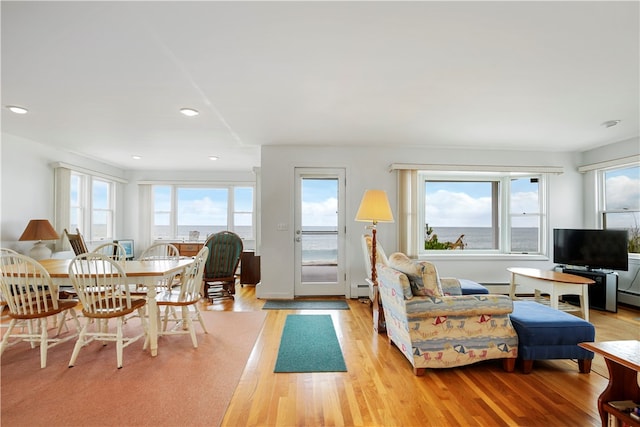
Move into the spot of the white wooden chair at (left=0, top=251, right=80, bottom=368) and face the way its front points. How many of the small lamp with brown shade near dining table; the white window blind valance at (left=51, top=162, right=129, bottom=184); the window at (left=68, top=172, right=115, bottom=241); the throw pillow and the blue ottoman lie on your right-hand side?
2

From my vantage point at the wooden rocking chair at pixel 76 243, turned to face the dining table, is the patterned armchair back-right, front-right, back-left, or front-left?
front-left

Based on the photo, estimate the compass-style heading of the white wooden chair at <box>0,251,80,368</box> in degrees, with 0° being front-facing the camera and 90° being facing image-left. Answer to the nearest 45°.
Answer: approximately 225°

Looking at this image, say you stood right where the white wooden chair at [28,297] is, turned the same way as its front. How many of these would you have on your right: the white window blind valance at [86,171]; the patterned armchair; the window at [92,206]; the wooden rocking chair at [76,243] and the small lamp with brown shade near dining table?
1

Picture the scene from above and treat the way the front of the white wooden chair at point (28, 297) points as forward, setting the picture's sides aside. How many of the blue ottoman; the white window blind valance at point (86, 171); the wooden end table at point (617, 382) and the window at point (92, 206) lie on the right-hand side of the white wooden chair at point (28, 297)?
2

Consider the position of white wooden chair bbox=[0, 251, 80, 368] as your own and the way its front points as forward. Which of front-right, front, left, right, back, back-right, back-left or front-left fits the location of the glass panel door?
front-right

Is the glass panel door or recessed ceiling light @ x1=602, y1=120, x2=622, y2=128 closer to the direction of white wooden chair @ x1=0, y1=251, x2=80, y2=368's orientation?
the glass panel door

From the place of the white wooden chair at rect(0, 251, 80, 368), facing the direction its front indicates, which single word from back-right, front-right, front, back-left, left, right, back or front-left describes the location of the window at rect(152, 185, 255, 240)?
front

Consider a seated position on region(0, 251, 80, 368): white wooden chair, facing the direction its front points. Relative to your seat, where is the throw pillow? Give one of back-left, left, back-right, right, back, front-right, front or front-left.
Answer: right

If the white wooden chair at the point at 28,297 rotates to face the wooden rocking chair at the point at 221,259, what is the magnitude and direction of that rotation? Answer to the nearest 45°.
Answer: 0° — it already faces it

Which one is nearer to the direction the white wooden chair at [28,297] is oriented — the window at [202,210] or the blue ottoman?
the window

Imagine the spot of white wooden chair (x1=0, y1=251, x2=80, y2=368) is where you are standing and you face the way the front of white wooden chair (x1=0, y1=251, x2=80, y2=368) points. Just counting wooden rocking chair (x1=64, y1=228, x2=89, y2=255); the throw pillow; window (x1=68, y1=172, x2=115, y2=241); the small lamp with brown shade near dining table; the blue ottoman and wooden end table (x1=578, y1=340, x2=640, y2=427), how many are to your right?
3

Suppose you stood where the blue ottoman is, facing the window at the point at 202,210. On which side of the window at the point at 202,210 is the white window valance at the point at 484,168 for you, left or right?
right

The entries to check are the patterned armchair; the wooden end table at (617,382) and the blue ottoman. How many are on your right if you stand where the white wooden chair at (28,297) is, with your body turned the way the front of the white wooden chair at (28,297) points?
3

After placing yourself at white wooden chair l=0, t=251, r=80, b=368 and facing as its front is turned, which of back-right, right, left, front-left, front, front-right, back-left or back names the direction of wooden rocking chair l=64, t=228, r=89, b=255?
front-left
